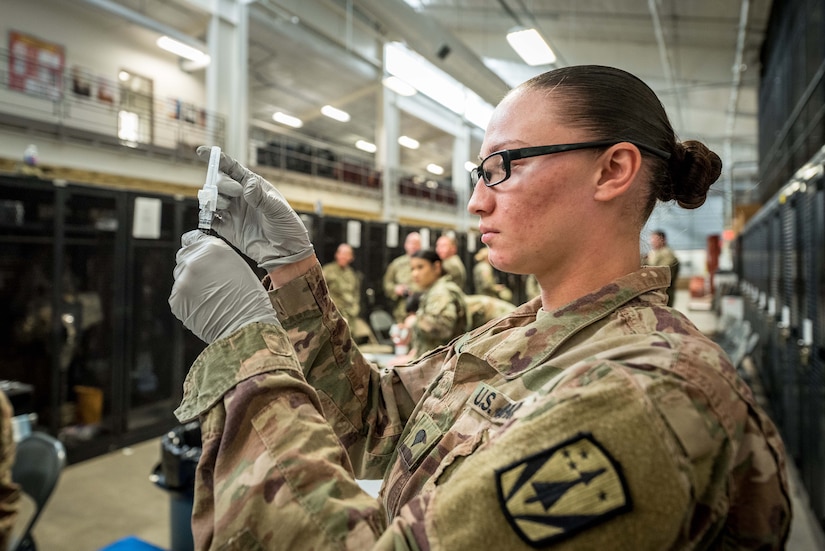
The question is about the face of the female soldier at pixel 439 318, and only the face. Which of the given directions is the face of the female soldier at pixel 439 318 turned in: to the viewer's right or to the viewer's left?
to the viewer's left

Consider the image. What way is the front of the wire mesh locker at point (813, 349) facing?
to the viewer's left

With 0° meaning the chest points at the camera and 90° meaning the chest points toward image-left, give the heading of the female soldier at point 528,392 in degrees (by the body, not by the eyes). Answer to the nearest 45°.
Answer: approximately 90°

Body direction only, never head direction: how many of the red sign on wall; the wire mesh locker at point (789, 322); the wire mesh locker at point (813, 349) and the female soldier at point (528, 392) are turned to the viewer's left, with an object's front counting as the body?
3

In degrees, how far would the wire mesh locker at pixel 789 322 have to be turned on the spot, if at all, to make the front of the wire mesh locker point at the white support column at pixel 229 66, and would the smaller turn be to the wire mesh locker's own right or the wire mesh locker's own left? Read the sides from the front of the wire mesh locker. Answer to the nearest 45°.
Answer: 0° — it already faces it

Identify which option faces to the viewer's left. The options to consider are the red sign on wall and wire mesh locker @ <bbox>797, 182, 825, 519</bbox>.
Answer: the wire mesh locker

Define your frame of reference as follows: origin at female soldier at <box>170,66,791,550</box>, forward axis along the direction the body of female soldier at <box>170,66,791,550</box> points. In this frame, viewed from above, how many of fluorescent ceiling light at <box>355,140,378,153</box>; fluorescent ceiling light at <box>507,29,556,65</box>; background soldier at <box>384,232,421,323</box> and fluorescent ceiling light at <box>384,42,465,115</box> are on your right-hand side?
4

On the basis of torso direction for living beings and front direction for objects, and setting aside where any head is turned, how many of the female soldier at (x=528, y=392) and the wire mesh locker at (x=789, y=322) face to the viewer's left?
2

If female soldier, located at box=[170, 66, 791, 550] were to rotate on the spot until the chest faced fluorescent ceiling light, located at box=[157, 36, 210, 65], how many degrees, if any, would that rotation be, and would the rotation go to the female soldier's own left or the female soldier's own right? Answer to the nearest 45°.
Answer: approximately 45° to the female soldier's own right
